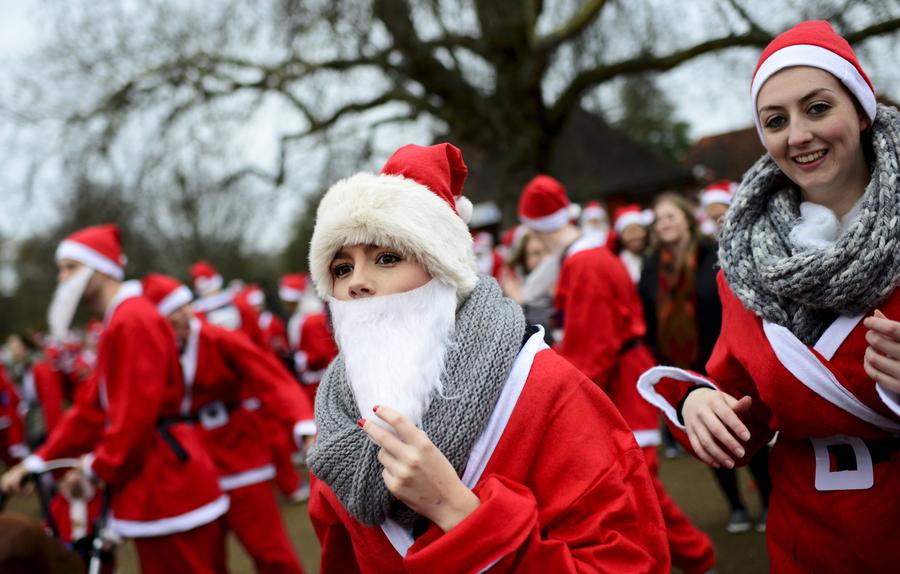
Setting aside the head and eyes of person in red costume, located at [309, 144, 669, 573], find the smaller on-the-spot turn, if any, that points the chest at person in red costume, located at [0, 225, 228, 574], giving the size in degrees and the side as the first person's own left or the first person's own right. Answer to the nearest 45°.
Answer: approximately 90° to the first person's own right

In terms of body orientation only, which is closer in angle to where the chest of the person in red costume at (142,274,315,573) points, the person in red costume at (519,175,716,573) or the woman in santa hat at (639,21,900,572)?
the woman in santa hat

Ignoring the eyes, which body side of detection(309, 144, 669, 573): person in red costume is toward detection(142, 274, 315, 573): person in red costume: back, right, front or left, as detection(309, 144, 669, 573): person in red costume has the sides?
right

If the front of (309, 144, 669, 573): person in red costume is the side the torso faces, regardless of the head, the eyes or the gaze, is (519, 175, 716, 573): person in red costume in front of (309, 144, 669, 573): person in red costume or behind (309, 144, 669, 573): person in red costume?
behind

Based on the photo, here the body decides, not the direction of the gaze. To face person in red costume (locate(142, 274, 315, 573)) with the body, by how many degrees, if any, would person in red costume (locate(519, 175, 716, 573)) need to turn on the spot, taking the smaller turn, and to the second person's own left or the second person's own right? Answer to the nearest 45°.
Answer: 0° — they already face them

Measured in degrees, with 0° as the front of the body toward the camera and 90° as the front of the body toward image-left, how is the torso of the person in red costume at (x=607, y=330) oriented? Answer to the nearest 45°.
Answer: approximately 90°

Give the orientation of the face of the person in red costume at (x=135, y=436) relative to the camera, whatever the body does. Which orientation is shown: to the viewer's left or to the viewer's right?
to the viewer's left

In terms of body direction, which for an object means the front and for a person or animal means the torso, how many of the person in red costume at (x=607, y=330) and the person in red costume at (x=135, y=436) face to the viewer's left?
2

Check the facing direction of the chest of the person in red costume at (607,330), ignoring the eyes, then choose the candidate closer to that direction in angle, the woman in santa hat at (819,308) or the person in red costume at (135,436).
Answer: the person in red costume

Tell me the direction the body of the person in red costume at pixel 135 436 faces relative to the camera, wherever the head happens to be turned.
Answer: to the viewer's left
